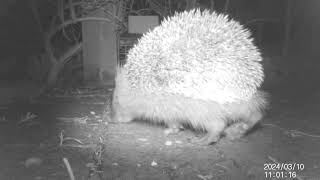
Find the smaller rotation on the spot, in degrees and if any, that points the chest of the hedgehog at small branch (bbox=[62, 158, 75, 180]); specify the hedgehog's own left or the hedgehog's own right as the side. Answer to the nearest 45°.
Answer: approximately 45° to the hedgehog's own left

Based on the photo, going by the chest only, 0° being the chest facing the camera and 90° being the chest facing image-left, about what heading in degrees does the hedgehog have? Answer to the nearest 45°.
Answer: approximately 90°
